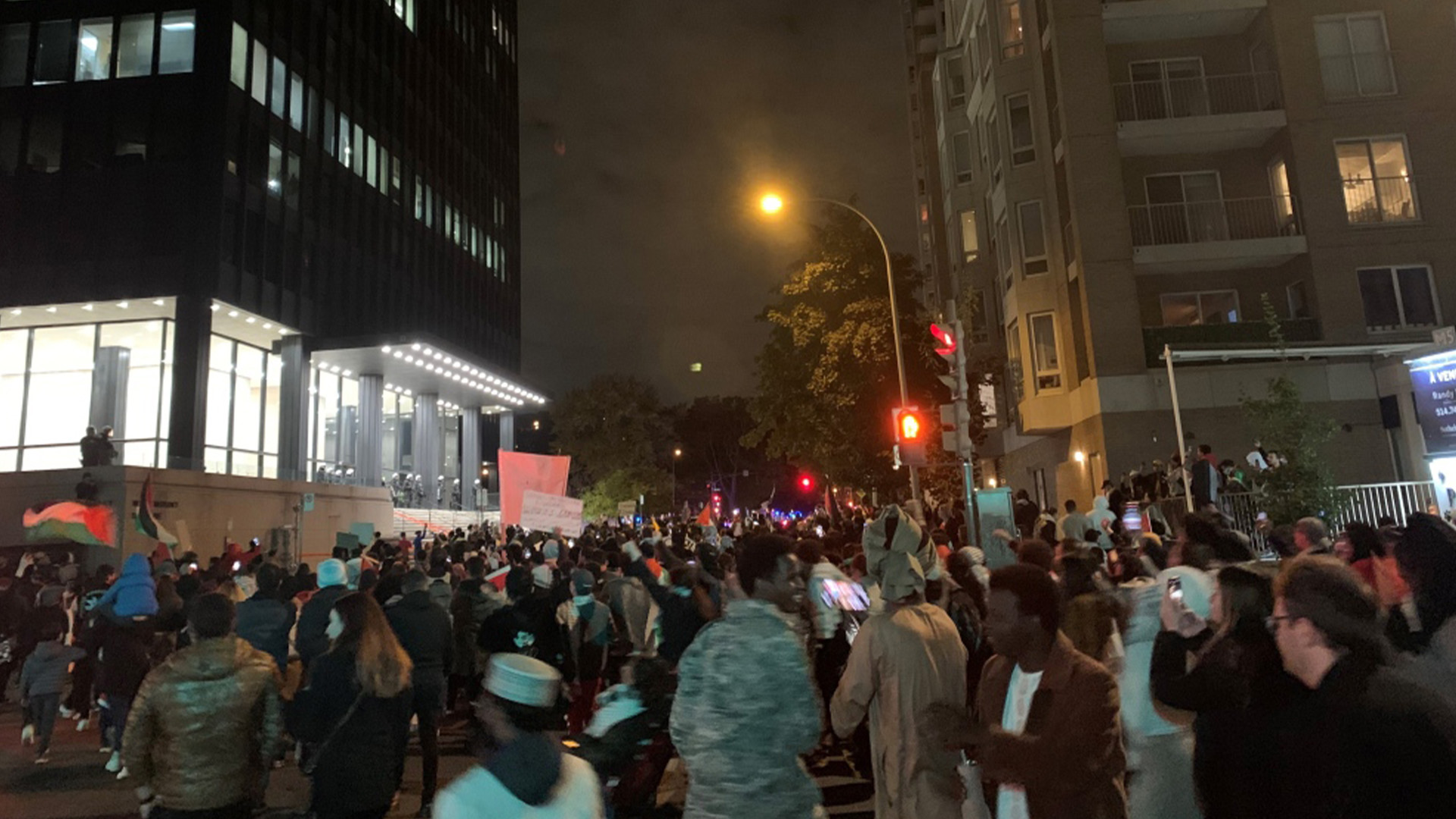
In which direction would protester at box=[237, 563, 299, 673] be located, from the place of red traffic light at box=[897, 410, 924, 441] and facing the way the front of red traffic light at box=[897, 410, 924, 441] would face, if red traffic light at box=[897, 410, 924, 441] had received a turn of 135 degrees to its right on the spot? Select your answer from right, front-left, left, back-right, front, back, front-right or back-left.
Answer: left

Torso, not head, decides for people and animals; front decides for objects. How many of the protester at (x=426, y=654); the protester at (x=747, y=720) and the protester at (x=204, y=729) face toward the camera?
0

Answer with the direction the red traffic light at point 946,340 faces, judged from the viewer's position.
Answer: facing the viewer and to the left of the viewer

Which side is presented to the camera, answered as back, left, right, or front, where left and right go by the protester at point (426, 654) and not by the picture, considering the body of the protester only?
back

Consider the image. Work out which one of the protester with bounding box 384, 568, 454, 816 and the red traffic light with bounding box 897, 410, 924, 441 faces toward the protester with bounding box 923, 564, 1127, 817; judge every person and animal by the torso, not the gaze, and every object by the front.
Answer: the red traffic light

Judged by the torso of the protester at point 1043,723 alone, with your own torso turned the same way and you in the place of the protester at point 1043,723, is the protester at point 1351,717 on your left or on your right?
on your left

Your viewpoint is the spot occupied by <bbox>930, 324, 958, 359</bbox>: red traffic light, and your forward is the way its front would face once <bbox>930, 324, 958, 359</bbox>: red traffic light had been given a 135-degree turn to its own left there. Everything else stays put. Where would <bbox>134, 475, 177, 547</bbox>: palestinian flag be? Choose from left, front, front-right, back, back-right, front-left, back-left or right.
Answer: back

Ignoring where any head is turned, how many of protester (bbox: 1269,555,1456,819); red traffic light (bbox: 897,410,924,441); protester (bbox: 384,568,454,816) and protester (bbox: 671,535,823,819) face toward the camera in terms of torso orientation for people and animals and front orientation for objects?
1

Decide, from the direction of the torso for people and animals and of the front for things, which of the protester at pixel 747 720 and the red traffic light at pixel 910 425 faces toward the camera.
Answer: the red traffic light

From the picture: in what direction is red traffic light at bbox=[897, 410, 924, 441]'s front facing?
toward the camera

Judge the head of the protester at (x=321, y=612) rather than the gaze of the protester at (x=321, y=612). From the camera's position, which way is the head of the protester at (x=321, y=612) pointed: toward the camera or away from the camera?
away from the camera

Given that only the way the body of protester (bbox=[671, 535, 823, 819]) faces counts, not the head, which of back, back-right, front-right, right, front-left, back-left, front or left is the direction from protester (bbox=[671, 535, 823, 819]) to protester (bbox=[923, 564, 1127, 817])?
front-right

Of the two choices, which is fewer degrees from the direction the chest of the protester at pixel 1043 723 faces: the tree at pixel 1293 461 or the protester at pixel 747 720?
the protester

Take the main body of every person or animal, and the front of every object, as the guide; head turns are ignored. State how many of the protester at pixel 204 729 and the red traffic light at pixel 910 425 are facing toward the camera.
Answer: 1

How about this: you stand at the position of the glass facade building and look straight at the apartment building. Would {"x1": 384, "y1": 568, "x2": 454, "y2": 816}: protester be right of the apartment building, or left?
right

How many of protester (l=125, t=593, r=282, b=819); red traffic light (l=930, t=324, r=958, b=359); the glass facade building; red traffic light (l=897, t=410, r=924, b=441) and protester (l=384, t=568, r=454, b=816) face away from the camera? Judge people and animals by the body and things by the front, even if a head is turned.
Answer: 2

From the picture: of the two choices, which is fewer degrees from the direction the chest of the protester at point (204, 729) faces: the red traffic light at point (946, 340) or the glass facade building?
the glass facade building
